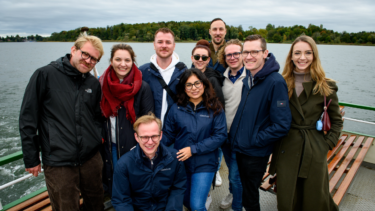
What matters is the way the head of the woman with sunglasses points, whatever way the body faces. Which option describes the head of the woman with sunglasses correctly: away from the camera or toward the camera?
toward the camera

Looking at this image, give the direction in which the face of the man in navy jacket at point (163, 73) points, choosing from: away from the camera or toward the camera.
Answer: toward the camera

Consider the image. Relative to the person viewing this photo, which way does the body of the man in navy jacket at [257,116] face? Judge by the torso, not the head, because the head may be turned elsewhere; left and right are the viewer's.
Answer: facing the viewer and to the left of the viewer

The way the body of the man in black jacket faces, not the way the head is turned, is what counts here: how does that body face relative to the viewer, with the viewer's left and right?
facing the viewer and to the right of the viewer

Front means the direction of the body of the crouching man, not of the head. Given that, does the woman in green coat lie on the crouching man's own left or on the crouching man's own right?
on the crouching man's own left

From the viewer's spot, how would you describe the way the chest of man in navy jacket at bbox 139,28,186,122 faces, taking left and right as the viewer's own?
facing the viewer

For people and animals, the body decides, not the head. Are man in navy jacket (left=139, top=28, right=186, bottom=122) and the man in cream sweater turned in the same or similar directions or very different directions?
same or similar directions

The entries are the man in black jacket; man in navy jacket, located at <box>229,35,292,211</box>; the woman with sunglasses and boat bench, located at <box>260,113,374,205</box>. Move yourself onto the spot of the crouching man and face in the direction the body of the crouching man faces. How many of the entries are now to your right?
1

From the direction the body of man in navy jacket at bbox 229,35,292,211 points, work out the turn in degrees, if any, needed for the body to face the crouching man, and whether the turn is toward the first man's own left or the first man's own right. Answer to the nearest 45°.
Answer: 0° — they already face them

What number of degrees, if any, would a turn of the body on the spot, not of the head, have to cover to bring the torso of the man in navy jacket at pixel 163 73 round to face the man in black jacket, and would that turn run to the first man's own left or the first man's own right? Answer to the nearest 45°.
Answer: approximately 45° to the first man's own right

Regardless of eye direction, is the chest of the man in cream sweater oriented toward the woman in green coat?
no

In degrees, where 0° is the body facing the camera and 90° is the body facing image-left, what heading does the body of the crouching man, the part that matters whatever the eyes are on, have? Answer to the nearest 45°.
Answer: approximately 0°

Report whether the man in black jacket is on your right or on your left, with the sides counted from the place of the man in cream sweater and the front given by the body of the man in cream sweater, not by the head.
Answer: on your right

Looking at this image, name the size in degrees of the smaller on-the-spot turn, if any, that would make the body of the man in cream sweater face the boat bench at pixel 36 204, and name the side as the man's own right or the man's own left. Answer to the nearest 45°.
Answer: approximately 90° to the man's own right
